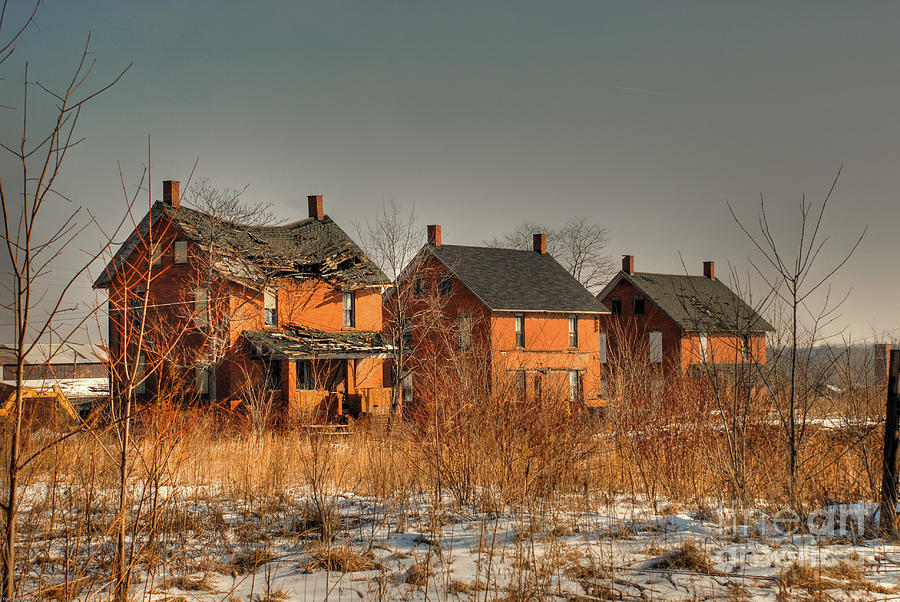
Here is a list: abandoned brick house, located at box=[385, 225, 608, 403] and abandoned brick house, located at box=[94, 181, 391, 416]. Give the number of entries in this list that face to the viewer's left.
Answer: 0

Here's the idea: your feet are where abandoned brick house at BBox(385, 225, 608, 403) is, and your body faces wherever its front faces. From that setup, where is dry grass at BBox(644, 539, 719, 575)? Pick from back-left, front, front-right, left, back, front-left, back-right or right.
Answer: front-right

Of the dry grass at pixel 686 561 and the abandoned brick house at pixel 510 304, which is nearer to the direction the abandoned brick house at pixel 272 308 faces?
the dry grass

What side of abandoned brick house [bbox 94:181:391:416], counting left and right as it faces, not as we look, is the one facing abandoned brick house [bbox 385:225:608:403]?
left

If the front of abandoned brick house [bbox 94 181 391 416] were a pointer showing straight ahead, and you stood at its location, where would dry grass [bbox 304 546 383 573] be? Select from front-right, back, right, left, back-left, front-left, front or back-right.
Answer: front-right

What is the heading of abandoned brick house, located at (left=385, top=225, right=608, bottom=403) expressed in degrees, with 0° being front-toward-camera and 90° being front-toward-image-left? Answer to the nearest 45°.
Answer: approximately 315°

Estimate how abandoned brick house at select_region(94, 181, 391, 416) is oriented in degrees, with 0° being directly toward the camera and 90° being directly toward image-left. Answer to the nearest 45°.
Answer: approximately 315°
